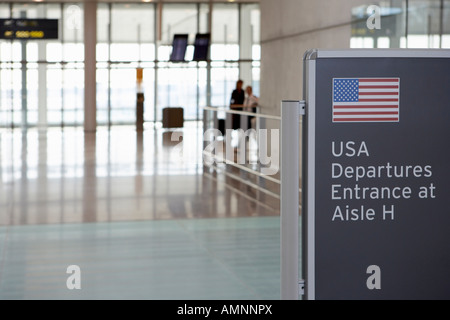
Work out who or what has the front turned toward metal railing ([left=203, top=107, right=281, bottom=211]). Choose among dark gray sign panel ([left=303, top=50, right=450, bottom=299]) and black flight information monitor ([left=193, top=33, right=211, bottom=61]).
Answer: the black flight information monitor

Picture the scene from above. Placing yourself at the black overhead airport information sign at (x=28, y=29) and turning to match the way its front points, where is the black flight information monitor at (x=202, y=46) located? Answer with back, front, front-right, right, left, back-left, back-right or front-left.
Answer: left

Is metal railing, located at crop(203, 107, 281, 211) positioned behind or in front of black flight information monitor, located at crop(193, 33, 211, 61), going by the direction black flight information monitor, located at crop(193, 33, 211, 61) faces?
in front

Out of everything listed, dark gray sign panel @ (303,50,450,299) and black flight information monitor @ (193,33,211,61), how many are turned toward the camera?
2

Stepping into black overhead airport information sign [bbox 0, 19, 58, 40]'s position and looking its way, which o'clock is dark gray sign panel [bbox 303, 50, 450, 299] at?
The dark gray sign panel is roughly at 12 o'clock from the black overhead airport information sign.

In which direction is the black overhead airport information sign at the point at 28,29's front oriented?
toward the camera

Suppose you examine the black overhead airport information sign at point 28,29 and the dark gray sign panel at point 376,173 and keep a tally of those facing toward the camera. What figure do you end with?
2

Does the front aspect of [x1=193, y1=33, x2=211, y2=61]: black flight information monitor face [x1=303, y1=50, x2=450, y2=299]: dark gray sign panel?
yes

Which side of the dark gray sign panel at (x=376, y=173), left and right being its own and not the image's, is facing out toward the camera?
front

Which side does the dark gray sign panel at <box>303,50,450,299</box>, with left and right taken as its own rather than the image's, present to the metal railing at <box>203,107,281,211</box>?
back

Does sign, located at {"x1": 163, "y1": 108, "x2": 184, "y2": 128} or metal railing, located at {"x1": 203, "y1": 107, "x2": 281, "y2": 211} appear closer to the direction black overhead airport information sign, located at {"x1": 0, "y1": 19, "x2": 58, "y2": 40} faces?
the metal railing

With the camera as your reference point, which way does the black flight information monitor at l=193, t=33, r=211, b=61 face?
facing the viewer

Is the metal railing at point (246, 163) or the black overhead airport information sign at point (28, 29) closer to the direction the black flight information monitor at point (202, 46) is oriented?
the metal railing

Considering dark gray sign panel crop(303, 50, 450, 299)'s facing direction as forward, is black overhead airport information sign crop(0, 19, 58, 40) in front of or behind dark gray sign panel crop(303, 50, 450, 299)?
behind

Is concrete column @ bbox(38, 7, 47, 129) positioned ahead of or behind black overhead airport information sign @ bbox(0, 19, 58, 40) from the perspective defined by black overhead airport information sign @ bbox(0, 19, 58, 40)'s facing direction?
behind

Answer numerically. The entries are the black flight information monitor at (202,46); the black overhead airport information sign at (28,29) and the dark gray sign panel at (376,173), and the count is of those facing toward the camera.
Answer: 3
